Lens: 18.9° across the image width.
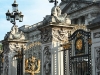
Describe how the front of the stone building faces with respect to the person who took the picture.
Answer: facing the viewer and to the left of the viewer

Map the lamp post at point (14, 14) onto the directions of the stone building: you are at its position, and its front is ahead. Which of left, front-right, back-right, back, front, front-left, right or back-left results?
right
